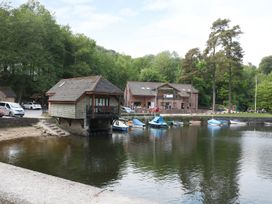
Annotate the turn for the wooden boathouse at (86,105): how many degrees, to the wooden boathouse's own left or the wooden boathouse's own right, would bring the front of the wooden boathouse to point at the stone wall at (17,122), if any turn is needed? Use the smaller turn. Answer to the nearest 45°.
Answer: approximately 135° to the wooden boathouse's own right

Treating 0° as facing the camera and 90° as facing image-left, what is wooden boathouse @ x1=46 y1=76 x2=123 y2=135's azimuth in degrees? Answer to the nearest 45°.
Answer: approximately 315°

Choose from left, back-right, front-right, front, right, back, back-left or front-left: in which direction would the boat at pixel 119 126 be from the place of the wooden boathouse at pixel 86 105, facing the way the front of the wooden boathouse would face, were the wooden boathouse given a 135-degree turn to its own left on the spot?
front-right

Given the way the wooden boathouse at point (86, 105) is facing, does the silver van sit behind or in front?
behind
